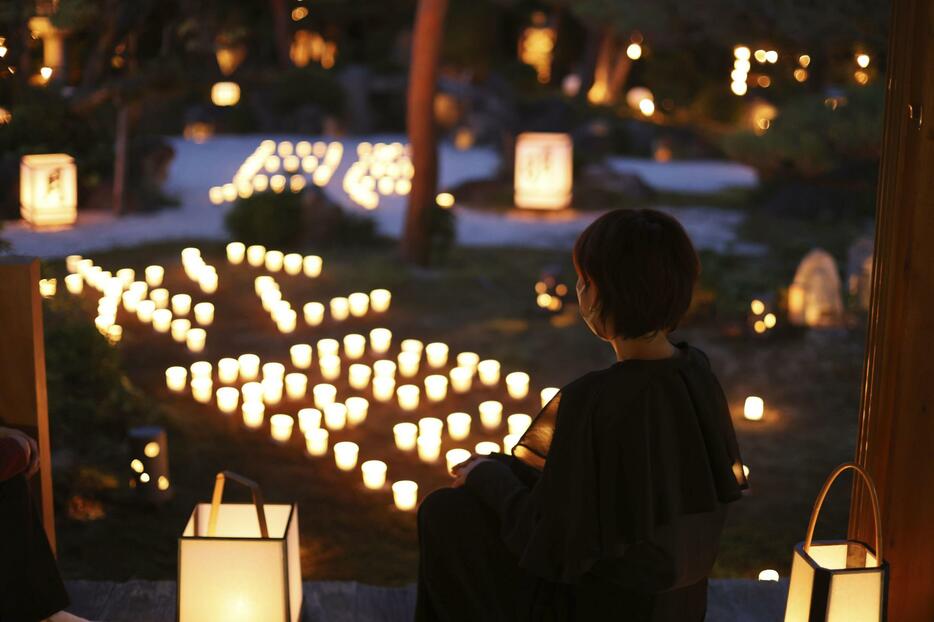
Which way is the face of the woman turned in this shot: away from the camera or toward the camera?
away from the camera

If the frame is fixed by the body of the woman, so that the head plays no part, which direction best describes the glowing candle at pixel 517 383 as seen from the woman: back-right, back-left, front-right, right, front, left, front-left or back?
front-right

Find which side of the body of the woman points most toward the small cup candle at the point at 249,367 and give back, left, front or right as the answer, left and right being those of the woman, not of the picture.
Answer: front

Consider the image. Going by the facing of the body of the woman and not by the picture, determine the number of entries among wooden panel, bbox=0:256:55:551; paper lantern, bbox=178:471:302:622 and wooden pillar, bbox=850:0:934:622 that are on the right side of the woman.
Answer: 1

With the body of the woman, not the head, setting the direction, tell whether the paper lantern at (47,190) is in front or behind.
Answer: in front

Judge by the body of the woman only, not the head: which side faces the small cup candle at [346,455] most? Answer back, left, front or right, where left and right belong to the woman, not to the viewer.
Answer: front

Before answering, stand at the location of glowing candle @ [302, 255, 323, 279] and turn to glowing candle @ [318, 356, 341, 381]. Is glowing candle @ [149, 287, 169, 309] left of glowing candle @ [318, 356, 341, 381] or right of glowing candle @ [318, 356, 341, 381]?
right

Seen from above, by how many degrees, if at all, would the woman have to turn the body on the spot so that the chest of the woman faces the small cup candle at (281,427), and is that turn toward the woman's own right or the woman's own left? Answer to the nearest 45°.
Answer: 0° — they already face it

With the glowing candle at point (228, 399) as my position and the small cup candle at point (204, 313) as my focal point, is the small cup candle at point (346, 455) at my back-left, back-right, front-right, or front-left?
back-right

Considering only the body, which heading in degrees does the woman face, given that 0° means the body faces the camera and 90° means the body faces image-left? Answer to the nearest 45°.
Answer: approximately 135°

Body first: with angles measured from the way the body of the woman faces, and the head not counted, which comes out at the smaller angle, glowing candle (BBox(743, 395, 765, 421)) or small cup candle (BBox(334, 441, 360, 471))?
the small cup candle
